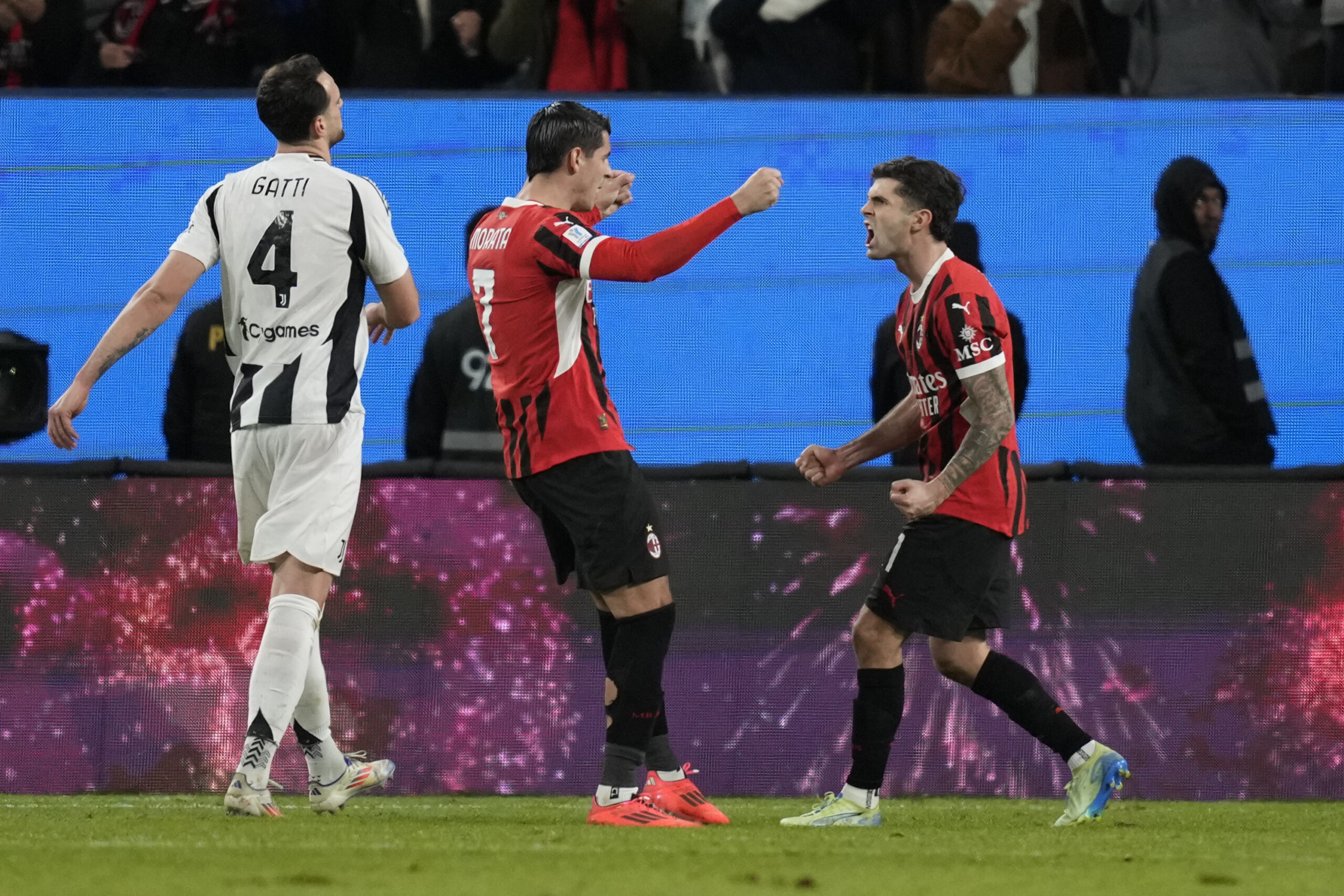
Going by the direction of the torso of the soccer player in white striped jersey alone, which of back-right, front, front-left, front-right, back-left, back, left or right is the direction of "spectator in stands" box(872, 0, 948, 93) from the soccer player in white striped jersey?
front

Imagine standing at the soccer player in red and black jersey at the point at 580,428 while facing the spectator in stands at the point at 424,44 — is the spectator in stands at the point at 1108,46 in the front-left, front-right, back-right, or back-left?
front-right

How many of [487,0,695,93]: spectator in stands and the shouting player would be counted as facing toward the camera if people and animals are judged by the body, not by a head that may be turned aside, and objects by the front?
1

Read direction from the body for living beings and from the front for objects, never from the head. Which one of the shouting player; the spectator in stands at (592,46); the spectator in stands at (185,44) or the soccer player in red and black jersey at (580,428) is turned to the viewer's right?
the soccer player in red and black jersey

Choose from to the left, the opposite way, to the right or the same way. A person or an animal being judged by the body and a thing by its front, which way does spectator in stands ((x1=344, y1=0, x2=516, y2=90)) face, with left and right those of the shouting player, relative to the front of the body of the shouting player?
to the left

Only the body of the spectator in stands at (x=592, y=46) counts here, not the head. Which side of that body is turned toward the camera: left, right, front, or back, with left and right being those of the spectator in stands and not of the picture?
front

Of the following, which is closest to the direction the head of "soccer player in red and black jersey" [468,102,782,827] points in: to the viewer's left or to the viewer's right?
to the viewer's right

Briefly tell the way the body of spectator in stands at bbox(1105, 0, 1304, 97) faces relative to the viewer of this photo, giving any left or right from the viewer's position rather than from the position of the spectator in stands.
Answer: facing the viewer

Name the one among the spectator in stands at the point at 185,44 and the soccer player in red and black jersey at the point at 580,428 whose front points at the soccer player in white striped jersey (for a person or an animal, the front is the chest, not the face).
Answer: the spectator in stands

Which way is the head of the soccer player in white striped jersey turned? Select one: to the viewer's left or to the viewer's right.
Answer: to the viewer's right

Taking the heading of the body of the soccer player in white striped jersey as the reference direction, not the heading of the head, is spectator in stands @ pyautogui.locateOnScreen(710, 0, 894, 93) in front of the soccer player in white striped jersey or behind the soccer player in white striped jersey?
in front

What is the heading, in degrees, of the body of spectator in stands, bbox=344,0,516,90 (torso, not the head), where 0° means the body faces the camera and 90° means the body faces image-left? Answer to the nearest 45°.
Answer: approximately 0°

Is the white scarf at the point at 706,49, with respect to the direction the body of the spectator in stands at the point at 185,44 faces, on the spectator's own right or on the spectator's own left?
on the spectator's own left

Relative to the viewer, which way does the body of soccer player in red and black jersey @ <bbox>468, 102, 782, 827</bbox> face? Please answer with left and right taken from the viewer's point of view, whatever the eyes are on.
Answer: facing to the right of the viewer

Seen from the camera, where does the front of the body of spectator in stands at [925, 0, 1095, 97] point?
toward the camera
